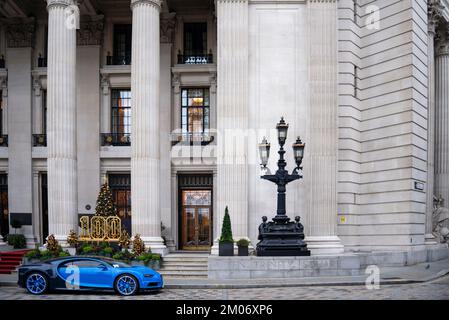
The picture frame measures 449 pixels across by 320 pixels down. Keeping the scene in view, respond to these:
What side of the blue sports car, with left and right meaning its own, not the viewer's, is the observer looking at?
right

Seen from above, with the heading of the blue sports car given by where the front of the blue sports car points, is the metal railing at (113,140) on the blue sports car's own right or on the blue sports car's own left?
on the blue sports car's own left

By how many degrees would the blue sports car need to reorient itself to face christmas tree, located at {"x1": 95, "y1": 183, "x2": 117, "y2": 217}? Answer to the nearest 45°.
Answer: approximately 90° to its left

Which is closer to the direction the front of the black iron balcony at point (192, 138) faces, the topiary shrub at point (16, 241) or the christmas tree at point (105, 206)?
the christmas tree

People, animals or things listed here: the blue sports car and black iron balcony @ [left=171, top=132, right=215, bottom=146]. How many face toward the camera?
1
